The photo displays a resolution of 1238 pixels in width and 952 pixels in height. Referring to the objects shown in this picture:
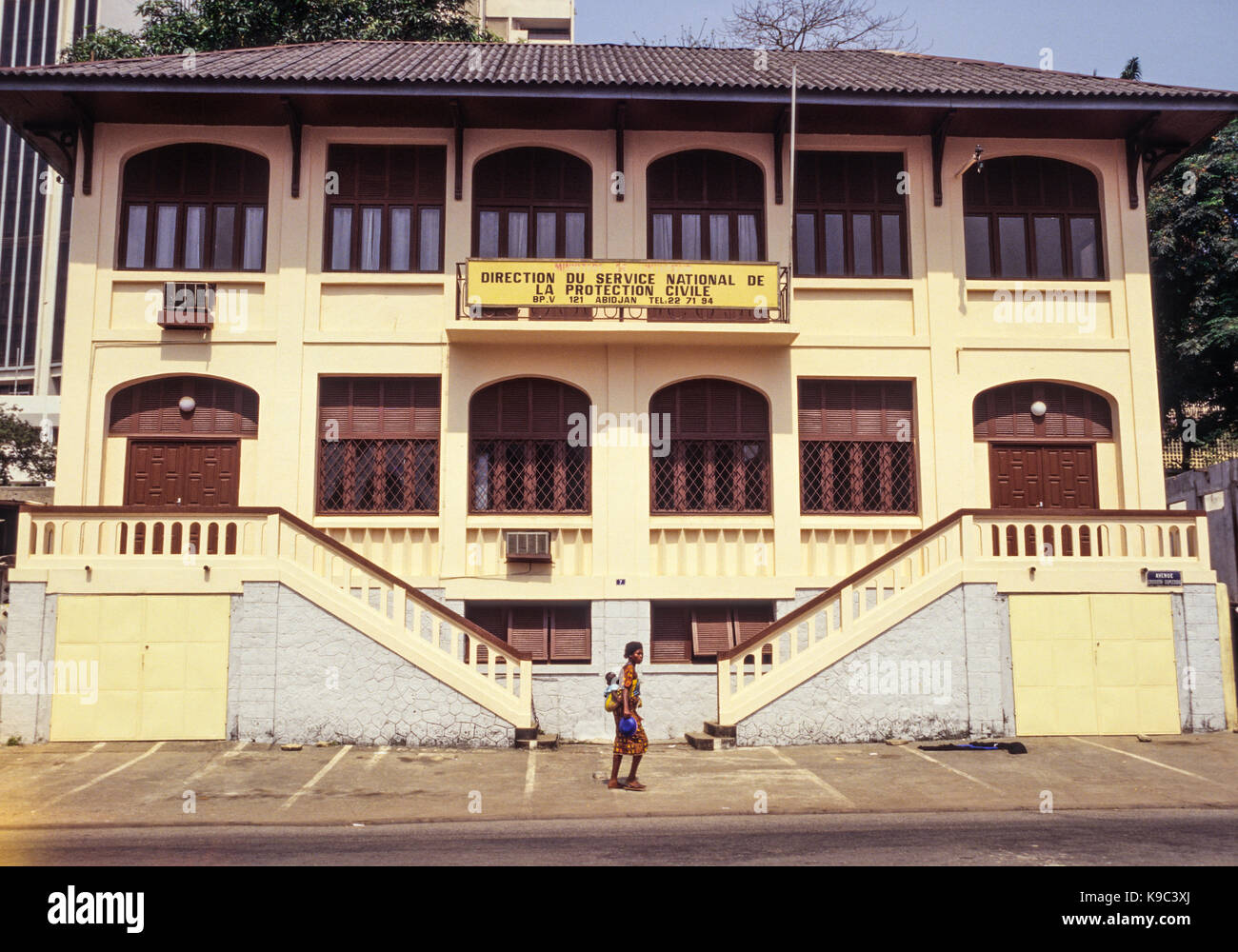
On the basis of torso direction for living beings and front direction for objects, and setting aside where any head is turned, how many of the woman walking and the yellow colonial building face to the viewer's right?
1

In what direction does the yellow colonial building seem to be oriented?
toward the camera

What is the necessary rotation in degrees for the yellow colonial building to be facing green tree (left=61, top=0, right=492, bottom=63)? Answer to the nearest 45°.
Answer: approximately 135° to its right

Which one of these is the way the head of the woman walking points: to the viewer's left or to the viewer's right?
to the viewer's right

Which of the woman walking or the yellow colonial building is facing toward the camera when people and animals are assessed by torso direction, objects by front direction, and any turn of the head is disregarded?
the yellow colonial building

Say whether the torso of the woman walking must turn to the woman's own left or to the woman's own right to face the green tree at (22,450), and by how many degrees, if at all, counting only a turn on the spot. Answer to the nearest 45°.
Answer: approximately 135° to the woman's own left

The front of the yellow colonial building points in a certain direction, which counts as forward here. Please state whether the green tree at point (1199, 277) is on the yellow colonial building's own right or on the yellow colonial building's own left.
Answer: on the yellow colonial building's own left

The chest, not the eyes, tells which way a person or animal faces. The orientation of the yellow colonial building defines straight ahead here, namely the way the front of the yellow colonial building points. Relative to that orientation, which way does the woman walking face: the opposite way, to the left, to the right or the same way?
to the left

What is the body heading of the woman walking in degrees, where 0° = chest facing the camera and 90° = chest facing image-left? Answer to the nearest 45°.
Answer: approximately 270°
